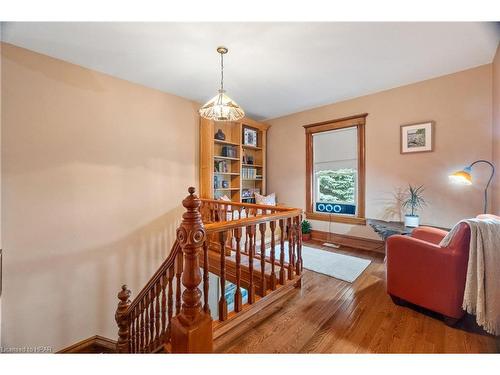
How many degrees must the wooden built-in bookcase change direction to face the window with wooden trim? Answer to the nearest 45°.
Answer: approximately 45° to its left

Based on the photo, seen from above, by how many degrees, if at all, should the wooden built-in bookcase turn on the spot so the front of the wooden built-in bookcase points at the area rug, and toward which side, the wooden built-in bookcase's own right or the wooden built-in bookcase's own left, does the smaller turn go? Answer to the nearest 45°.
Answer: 0° — it already faces it

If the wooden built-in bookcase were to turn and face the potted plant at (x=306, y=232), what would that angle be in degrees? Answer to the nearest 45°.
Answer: approximately 45° to its left

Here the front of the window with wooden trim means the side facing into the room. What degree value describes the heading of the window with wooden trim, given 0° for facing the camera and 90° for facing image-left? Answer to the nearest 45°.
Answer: approximately 45°

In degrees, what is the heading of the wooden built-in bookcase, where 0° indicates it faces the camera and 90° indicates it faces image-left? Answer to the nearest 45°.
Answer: approximately 315°
